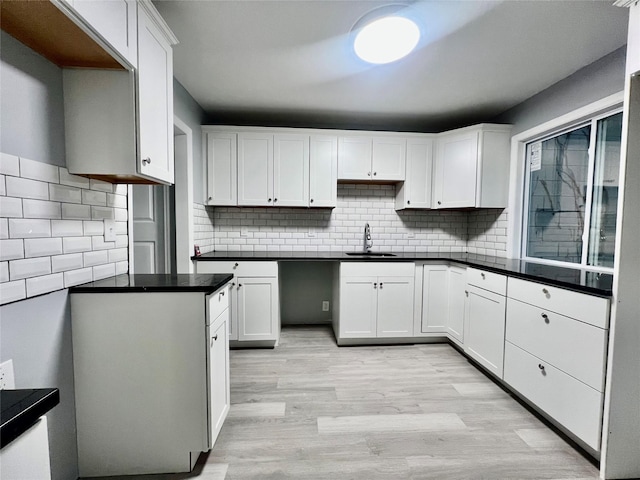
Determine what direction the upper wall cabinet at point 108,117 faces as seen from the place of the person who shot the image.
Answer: facing the viewer and to the right of the viewer

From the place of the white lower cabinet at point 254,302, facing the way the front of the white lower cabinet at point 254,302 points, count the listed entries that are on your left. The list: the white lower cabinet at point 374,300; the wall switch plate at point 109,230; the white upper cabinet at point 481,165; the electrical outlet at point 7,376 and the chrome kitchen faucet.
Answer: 3

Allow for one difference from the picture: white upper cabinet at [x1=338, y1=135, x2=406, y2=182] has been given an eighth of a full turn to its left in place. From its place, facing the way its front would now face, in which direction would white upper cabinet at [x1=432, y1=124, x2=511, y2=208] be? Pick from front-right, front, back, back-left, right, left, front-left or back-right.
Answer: front-left

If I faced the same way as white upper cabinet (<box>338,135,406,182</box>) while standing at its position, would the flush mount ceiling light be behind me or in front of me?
in front

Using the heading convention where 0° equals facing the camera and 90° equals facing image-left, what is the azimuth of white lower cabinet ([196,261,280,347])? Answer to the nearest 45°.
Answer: approximately 0°

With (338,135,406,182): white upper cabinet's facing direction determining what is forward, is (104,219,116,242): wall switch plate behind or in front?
in front

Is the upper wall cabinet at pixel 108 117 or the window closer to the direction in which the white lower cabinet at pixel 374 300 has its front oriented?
the upper wall cabinet

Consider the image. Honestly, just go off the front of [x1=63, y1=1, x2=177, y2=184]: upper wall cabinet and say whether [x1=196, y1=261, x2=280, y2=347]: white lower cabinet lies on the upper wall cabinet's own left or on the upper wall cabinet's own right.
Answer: on the upper wall cabinet's own left
